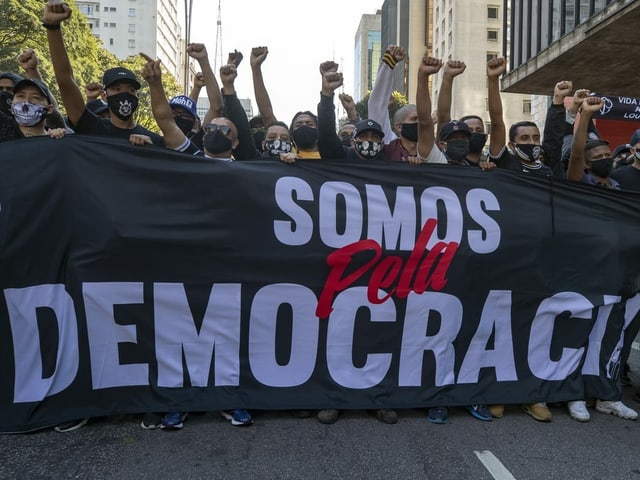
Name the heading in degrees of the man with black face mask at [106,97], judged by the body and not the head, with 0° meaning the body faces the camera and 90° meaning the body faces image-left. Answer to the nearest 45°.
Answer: approximately 0°
